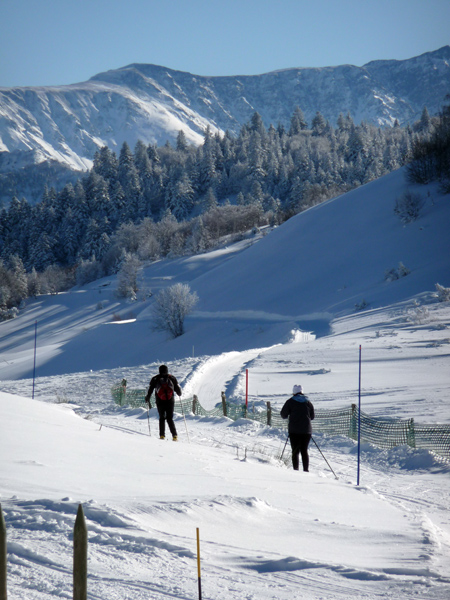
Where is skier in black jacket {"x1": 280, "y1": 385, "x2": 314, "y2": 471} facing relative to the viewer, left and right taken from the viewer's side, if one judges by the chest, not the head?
facing away from the viewer

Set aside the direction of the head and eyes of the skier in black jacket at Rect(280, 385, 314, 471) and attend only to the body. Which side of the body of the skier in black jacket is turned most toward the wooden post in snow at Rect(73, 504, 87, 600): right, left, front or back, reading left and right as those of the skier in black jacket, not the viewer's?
back

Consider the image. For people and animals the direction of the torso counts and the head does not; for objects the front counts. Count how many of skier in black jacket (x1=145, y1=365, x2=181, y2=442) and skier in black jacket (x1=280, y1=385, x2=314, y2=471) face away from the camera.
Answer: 2

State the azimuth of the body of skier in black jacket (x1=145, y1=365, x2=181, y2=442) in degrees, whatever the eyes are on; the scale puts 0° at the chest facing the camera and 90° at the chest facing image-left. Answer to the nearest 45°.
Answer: approximately 180°

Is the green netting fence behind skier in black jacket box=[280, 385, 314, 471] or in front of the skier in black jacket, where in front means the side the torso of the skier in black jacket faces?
in front

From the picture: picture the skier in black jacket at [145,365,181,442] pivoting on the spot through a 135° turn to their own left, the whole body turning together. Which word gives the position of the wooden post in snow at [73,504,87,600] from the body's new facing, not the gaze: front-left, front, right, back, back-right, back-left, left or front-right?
front-left
